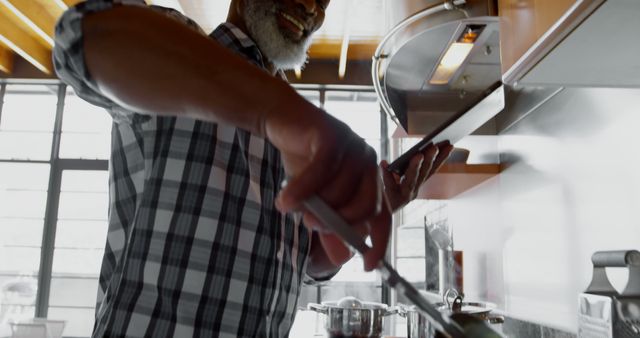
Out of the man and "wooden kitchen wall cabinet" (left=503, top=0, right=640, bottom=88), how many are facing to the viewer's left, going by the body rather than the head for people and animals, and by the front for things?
1

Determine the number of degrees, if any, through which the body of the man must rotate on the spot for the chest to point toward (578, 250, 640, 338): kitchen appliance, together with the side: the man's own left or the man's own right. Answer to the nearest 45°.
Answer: approximately 45° to the man's own left

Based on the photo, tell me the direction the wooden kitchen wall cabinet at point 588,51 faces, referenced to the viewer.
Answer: facing to the left of the viewer

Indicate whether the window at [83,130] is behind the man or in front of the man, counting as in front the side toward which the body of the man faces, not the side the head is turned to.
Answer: behind

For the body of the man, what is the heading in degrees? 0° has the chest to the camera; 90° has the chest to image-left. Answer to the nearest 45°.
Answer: approximately 315°

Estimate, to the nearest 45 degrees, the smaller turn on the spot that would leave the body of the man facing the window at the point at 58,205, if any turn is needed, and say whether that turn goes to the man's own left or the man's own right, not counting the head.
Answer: approximately 135° to the man's own left

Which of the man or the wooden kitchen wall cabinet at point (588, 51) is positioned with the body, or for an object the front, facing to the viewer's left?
the wooden kitchen wall cabinet

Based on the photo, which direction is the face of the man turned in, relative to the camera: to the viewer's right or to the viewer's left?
to the viewer's right

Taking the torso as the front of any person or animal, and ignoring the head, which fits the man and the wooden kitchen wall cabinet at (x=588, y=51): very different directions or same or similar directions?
very different directions
